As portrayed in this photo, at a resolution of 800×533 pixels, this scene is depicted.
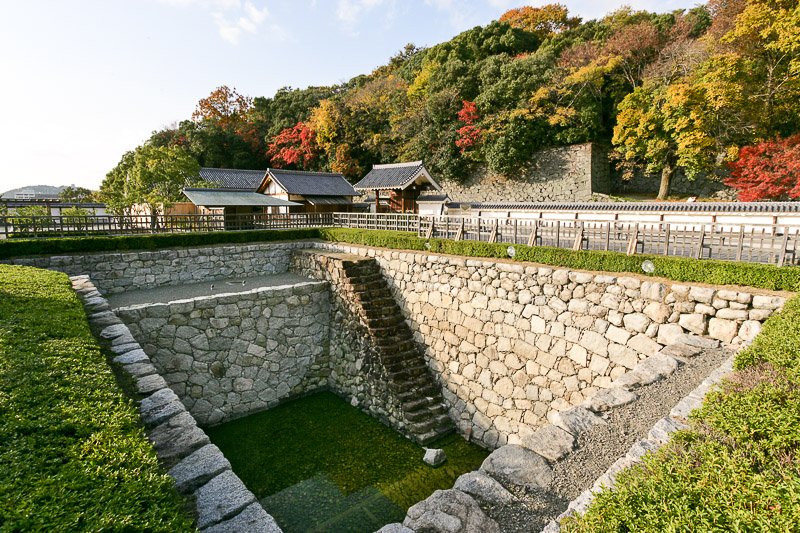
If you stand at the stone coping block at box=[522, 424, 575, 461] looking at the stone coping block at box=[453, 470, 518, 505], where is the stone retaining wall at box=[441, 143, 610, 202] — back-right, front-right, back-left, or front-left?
back-right

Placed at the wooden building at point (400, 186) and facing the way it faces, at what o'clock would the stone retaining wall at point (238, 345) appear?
The stone retaining wall is roughly at 11 o'clock from the wooden building.

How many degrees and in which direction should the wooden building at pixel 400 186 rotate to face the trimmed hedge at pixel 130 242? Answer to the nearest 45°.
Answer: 0° — it already faces it

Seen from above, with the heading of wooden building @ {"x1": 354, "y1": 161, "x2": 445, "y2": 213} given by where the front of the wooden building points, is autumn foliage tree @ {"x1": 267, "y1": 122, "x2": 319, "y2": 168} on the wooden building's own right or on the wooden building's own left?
on the wooden building's own right

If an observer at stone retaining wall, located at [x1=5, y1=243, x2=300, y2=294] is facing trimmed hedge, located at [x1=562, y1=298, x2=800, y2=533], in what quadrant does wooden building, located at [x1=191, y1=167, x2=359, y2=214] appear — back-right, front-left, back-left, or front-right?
back-left

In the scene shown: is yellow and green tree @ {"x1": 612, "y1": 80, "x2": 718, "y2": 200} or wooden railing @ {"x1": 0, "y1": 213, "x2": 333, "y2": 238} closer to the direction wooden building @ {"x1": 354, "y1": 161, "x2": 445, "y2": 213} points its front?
the wooden railing

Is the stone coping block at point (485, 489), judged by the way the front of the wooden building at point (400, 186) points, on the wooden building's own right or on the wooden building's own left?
on the wooden building's own left

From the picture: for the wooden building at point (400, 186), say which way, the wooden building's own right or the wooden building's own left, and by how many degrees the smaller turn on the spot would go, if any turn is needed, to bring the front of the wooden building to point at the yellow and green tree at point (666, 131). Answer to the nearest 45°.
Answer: approximately 135° to the wooden building's own left

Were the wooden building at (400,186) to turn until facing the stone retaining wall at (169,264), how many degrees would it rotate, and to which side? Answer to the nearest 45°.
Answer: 0° — it already faces it

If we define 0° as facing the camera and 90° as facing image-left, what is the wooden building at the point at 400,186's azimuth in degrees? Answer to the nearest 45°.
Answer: approximately 45°

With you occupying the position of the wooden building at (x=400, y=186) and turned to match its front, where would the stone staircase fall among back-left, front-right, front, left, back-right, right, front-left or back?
front-left

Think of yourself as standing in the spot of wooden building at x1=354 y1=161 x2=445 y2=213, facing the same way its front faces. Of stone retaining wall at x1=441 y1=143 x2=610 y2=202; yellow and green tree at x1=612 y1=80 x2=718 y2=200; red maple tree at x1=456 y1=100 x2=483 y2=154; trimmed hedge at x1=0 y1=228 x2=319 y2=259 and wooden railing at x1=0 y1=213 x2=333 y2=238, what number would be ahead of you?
2
